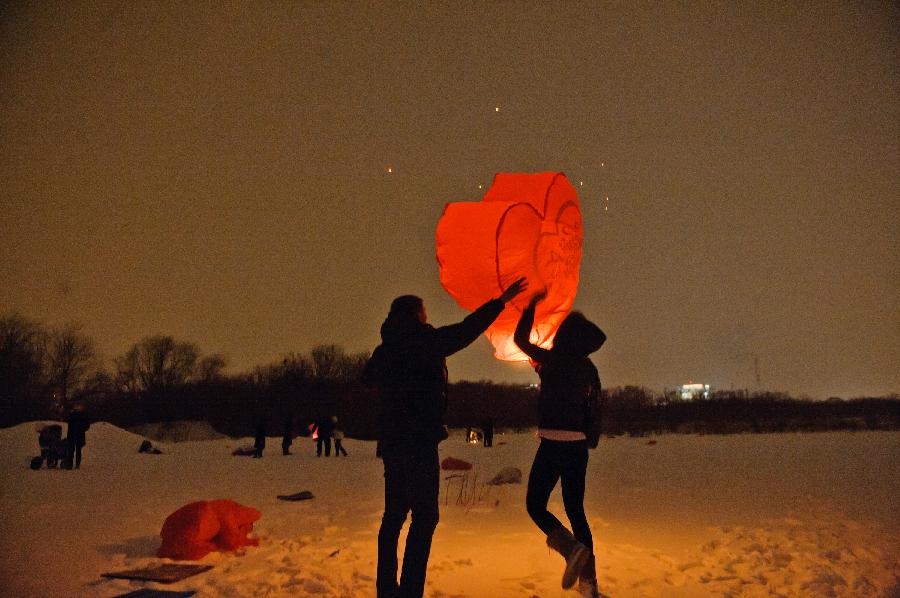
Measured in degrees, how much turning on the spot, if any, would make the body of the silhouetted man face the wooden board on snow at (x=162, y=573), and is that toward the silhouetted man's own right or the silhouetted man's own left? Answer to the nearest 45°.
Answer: approximately 90° to the silhouetted man's own left

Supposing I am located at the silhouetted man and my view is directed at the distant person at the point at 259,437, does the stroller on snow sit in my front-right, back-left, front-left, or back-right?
front-left

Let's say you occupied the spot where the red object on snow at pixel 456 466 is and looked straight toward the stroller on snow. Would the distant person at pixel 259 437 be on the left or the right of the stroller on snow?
right

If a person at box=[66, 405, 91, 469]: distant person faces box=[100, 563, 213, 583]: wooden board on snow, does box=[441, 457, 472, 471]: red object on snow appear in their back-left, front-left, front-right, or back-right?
front-left

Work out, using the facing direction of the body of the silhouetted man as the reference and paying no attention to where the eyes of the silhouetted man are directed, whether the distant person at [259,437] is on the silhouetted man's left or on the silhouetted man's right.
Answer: on the silhouetted man's left

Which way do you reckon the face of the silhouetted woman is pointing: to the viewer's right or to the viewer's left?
to the viewer's left

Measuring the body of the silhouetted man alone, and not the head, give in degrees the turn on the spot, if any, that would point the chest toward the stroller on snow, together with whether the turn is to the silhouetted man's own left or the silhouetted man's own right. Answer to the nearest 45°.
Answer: approximately 90° to the silhouetted man's own left

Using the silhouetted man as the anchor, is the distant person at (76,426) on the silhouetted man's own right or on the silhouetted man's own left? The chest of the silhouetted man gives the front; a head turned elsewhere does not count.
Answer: on the silhouetted man's own left

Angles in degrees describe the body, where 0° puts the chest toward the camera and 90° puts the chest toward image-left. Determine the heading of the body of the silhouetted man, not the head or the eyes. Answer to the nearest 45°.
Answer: approximately 225°

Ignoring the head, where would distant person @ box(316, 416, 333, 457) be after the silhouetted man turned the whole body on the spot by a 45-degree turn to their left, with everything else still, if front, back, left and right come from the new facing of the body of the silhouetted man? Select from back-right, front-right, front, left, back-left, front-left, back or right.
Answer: front

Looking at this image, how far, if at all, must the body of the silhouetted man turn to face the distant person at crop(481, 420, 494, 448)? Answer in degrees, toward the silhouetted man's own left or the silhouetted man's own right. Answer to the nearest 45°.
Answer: approximately 45° to the silhouetted man's own left
